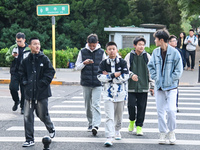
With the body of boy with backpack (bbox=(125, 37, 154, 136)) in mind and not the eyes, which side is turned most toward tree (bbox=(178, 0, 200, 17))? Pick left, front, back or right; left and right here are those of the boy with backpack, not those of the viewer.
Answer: back

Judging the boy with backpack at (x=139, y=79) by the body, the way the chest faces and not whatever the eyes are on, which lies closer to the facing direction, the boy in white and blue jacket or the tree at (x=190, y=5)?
the boy in white and blue jacket

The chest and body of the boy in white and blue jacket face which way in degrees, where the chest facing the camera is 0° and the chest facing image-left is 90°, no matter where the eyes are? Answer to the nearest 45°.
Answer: approximately 0°

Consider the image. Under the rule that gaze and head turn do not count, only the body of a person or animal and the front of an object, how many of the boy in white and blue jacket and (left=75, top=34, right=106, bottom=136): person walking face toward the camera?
2

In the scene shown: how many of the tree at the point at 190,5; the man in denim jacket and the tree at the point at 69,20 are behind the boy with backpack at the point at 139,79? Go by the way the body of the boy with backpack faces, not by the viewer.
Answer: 2

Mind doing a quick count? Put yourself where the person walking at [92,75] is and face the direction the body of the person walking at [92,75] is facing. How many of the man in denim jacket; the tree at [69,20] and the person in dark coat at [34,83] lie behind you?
1

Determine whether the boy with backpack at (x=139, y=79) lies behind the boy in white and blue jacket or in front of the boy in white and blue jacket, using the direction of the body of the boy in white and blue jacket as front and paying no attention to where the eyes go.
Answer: behind

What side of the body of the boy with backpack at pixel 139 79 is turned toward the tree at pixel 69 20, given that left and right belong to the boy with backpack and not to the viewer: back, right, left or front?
back

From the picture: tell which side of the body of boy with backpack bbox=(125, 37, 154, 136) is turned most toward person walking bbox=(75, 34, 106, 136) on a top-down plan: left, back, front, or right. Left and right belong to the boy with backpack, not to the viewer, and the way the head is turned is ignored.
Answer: right

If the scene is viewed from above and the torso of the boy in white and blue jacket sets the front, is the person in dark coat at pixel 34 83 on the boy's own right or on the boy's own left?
on the boy's own right
